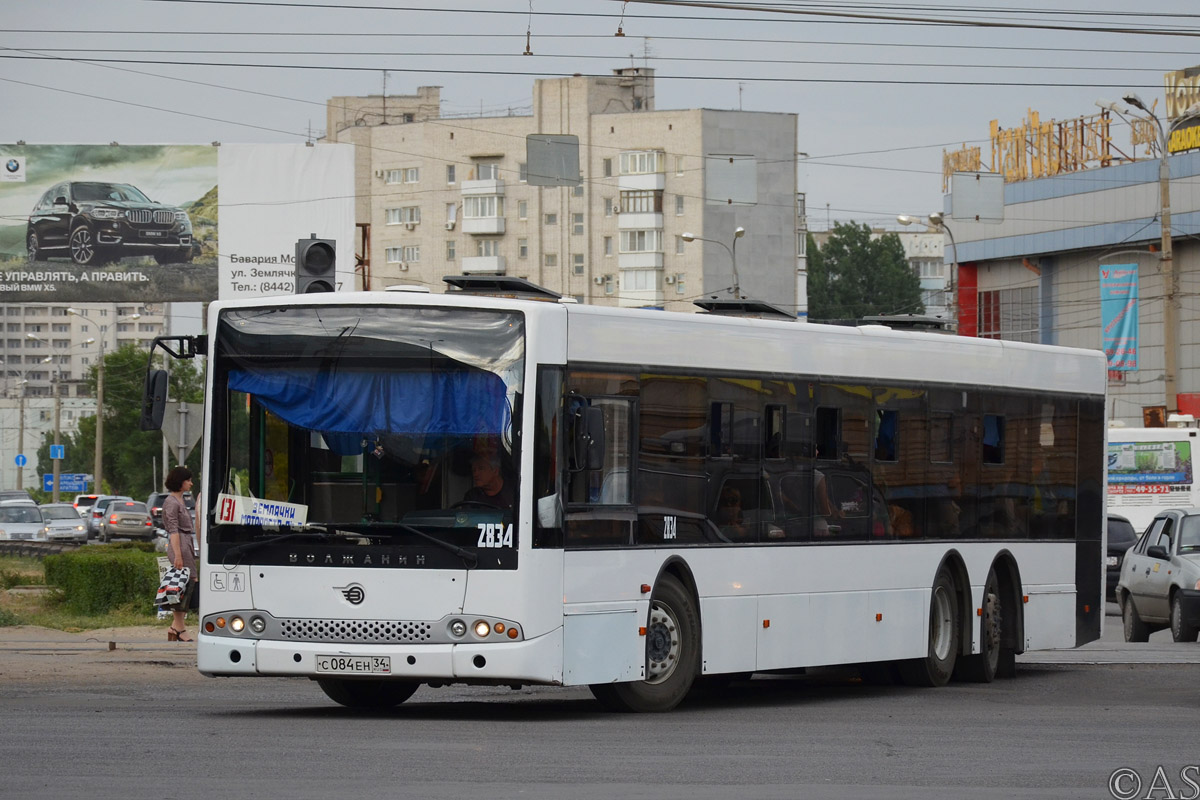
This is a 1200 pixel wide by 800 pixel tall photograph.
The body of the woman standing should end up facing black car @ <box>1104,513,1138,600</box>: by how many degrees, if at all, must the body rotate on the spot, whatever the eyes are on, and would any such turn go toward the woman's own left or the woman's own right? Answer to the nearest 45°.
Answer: approximately 45° to the woman's own left

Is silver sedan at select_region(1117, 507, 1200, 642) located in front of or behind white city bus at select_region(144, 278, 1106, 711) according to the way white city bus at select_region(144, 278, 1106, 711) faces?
behind

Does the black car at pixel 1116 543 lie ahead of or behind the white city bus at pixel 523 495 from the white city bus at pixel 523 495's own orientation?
behind

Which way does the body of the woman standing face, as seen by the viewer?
to the viewer's right

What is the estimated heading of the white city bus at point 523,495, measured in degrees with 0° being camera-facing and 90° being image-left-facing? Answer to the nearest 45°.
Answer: approximately 45°

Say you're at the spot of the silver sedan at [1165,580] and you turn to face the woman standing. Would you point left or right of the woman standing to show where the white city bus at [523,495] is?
left
